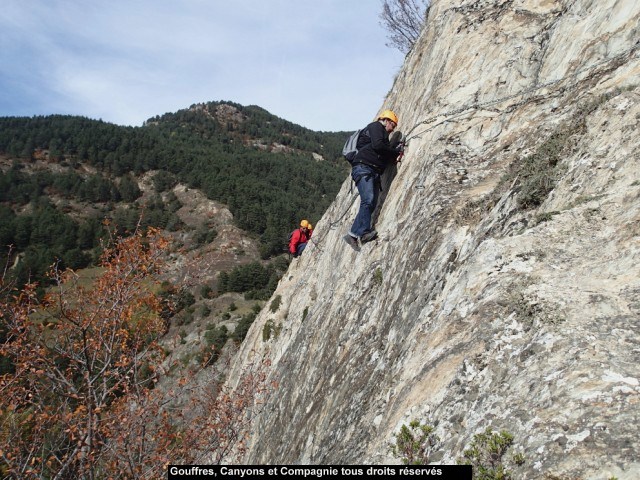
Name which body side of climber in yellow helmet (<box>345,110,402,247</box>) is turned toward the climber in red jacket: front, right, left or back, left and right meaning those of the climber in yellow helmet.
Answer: left

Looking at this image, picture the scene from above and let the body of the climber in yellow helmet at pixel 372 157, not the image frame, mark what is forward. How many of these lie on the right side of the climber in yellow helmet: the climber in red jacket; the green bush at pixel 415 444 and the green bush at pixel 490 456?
2

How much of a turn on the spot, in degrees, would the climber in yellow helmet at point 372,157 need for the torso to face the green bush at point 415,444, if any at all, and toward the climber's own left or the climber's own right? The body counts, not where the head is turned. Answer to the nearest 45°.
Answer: approximately 90° to the climber's own right

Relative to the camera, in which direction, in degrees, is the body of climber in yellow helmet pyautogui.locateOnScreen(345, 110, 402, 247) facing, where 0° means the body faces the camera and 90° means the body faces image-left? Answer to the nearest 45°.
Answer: approximately 270°

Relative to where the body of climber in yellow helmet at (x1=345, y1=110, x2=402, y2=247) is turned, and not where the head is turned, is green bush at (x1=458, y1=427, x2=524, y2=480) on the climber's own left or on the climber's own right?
on the climber's own right
